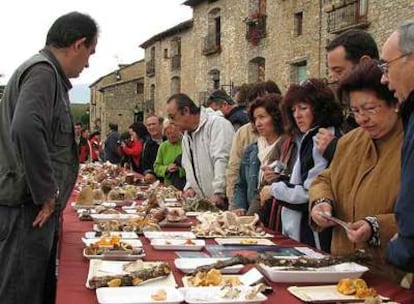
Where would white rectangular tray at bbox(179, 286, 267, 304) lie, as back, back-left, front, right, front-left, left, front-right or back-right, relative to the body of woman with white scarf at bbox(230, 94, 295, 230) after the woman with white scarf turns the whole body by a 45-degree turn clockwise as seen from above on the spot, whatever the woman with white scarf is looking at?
left

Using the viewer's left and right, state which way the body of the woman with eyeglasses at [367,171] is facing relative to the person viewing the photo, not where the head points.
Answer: facing the viewer and to the left of the viewer

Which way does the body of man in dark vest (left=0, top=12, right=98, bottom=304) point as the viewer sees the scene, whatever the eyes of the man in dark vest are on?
to the viewer's right

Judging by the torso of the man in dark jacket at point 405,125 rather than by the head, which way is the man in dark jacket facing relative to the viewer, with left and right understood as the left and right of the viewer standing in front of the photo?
facing to the left of the viewer

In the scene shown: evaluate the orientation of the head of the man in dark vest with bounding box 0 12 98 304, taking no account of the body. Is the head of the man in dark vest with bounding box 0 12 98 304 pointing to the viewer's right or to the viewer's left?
to the viewer's right

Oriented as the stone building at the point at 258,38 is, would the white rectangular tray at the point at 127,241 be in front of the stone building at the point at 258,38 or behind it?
in front

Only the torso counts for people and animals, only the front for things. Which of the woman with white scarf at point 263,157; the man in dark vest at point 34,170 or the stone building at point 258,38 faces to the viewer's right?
the man in dark vest

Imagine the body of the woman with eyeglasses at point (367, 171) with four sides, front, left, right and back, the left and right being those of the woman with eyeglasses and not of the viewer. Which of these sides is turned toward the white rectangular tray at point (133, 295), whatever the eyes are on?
front

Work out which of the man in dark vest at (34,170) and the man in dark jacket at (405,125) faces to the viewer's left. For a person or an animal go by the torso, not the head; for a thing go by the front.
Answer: the man in dark jacket at (405,125)

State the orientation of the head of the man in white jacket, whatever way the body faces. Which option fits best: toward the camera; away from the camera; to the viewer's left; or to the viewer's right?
to the viewer's left

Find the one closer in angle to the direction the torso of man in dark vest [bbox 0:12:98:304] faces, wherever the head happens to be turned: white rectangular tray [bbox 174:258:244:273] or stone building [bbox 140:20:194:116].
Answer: the white rectangular tray

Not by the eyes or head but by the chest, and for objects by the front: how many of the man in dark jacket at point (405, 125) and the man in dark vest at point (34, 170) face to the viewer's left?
1

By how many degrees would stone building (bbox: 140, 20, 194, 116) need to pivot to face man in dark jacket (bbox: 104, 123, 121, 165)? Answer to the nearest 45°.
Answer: approximately 45° to its left

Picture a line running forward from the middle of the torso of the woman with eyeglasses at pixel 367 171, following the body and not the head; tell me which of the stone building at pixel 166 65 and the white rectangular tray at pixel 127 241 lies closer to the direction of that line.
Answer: the white rectangular tray
